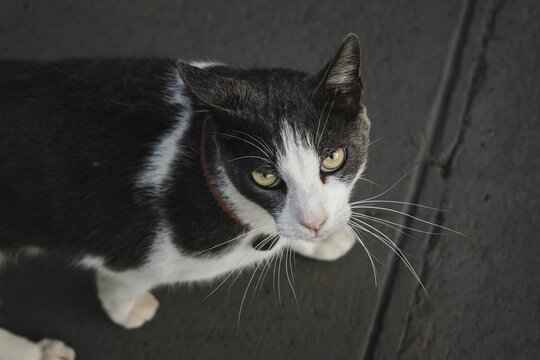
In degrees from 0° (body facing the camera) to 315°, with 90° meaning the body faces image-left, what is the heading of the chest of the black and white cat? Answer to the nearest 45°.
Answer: approximately 270°
